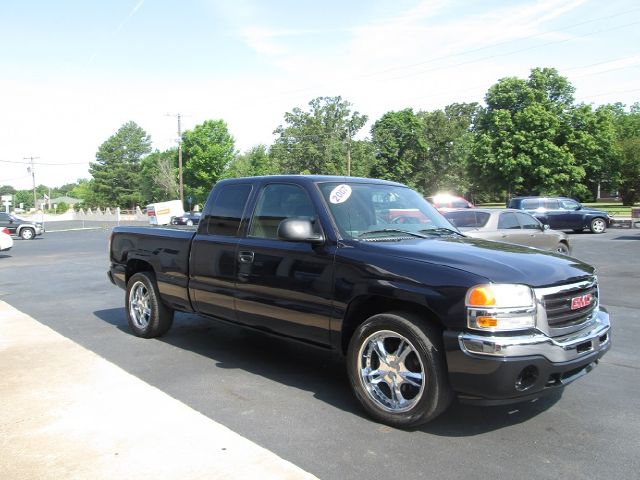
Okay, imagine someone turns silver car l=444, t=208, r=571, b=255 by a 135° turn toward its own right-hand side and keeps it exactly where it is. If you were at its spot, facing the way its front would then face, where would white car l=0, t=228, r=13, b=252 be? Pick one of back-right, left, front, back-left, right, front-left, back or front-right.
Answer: right

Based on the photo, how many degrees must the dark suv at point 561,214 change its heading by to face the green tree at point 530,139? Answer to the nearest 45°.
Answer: approximately 90° to its left

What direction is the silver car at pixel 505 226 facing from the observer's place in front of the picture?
facing away from the viewer and to the right of the viewer

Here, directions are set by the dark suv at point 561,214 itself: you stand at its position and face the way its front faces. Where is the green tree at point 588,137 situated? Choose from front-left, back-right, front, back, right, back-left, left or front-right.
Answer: left

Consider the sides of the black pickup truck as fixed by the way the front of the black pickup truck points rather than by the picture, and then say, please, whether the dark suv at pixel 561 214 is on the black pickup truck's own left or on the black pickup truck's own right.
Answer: on the black pickup truck's own left

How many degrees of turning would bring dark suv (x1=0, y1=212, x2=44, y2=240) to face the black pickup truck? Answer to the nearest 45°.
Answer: approximately 90° to its right

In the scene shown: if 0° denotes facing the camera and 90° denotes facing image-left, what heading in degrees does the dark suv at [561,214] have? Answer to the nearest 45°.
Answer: approximately 270°

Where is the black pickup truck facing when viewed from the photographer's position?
facing the viewer and to the right of the viewer

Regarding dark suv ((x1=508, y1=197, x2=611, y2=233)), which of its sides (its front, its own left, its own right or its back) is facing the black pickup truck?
right

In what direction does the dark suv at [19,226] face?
to the viewer's right

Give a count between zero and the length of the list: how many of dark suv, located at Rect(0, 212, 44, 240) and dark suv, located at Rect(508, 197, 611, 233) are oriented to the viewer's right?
2

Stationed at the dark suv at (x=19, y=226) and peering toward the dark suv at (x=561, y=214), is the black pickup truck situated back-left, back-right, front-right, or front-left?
front-right
